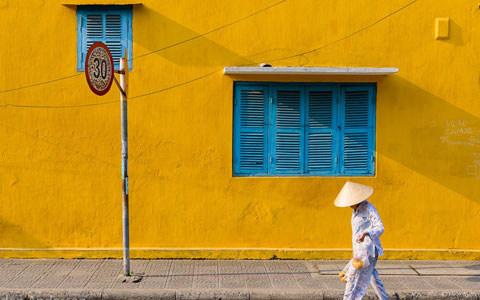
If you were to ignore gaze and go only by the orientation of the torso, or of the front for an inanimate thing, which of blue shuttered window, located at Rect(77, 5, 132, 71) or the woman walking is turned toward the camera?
the blue shuttered window

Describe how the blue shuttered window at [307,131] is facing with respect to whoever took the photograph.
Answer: facing the viewer

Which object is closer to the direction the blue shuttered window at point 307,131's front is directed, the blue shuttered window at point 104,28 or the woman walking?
the woman walking

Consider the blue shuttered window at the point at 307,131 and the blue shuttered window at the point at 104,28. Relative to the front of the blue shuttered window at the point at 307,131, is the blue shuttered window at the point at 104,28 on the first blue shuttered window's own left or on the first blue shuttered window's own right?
on the first blue shuttered window's own right

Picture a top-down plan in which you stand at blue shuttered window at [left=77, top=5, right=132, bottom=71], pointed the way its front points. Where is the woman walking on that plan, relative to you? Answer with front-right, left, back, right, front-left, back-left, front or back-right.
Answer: front-left

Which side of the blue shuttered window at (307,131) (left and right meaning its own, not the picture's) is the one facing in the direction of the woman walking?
front

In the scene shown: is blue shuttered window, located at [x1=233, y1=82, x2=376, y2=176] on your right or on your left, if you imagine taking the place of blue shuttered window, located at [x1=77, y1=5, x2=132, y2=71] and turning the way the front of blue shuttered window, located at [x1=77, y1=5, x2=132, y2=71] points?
on your left

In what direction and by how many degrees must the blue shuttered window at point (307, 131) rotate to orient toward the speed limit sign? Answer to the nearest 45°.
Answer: approximately 45° to its right

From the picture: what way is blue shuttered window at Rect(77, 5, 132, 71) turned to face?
toward the camera

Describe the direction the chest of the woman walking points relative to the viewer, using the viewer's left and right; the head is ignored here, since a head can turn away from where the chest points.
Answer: facing to the left of the viewer

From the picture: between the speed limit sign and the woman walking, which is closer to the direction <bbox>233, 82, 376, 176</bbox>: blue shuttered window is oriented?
the woman walking

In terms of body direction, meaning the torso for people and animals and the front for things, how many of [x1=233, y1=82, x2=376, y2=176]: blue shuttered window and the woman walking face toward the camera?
1

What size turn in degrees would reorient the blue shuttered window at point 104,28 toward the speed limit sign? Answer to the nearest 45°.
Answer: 0° — it already faces it

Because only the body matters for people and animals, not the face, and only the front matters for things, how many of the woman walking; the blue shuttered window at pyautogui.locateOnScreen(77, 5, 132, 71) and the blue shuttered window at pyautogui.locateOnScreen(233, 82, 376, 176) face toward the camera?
2
